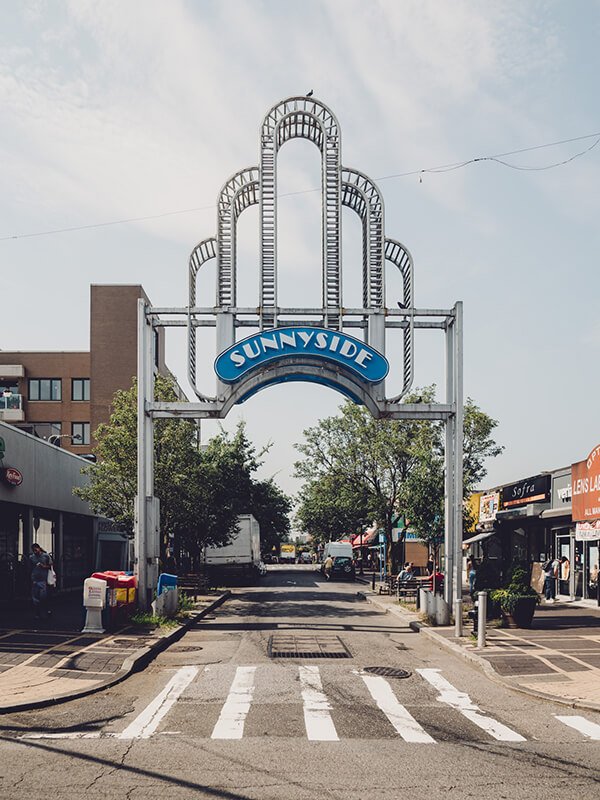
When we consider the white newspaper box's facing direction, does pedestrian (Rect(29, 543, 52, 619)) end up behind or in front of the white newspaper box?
behind

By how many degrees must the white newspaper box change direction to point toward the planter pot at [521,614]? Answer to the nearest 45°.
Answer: approximately 90° to its left

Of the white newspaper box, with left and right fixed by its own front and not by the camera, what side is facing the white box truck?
back

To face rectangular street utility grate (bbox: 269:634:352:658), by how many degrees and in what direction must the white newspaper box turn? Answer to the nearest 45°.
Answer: approximately 45° to its left

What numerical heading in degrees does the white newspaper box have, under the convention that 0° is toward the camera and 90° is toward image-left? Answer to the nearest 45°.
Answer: approximately 0°

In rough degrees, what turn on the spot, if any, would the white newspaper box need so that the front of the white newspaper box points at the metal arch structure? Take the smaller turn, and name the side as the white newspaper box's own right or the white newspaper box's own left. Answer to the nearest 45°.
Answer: approximately 135° to the white newspaper box's own left

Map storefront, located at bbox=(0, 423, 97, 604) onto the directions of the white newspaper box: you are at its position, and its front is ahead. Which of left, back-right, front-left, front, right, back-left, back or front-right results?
back

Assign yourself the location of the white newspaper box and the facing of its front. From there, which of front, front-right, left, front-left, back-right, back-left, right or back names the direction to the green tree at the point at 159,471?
back
